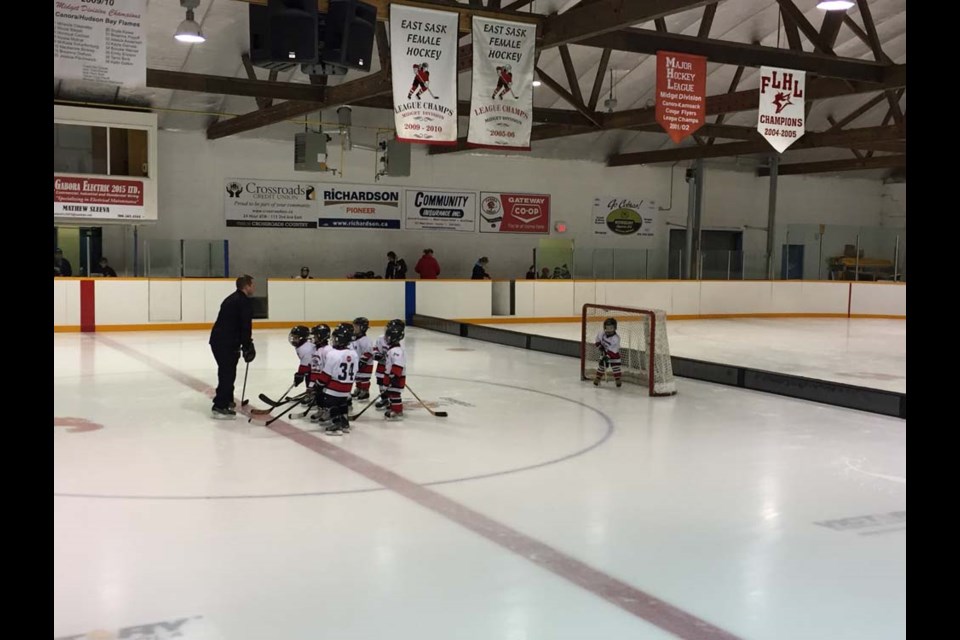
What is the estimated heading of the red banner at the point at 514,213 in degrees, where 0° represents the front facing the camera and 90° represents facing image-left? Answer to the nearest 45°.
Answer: approximately 0°

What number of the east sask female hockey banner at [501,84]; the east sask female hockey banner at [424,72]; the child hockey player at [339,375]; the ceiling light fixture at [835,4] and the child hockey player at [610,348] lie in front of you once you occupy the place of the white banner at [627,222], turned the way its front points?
5

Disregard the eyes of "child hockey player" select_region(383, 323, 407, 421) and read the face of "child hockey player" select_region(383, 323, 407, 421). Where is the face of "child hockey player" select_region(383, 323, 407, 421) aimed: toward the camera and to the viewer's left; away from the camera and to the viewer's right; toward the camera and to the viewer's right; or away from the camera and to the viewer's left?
toward the camera and to the viewer's left

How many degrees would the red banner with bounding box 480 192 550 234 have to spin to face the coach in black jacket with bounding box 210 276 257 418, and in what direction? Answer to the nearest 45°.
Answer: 0° — it already faces them

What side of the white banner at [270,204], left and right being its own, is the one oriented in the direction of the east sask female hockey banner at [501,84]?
front

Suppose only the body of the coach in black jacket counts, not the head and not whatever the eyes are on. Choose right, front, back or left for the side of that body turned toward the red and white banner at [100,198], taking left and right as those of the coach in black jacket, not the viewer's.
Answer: left

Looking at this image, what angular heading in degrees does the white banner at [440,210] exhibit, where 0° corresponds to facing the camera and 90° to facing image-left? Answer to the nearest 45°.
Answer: approximately 0°

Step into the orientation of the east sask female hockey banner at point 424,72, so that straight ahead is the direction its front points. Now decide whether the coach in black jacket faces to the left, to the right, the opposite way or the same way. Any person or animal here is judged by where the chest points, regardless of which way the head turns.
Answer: to the left

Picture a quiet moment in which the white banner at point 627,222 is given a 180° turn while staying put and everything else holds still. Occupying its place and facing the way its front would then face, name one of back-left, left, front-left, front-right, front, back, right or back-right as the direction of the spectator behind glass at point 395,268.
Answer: back-left

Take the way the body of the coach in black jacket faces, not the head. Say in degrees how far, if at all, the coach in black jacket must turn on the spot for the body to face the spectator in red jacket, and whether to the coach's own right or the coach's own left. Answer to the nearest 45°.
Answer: approximately 90° to the coach's own left

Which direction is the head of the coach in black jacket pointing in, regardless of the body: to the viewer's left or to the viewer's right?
to the viewer's right
